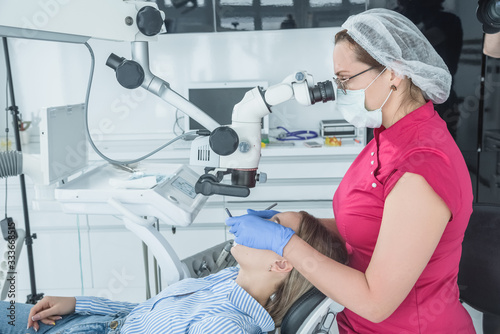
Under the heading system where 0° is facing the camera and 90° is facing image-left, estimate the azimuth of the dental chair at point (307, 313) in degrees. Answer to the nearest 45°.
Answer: approximately 90°

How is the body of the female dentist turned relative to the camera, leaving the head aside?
to the viewer's left

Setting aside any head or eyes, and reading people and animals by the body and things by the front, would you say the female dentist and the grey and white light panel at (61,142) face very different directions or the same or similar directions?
very different directions

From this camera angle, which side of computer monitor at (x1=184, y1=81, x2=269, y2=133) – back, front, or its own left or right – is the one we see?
front

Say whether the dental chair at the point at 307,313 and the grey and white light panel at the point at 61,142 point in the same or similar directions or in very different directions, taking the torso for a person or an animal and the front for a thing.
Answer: very different directions

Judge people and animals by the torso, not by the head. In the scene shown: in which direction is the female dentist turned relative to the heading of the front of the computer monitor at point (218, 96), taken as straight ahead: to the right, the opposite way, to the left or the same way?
to the right

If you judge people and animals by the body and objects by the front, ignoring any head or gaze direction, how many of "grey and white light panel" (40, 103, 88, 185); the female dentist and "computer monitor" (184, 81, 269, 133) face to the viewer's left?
1

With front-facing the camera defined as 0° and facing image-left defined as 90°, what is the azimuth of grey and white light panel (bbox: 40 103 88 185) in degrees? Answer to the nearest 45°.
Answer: approximately 315°

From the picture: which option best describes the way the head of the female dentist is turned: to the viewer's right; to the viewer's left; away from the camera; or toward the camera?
to the viewer's left

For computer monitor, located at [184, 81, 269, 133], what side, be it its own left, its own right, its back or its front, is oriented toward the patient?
front

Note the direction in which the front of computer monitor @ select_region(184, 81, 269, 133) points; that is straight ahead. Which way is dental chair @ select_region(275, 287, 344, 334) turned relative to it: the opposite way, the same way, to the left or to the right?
to the right

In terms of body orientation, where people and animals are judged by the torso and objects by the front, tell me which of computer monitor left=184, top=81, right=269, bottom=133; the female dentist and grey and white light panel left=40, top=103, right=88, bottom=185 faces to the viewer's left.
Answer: the female dentist

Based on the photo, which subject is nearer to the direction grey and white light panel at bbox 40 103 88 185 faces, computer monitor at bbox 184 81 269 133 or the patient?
the patient

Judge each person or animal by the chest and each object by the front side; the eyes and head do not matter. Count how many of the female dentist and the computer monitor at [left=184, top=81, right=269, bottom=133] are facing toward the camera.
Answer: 1

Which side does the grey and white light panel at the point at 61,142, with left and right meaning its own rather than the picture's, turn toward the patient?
front
